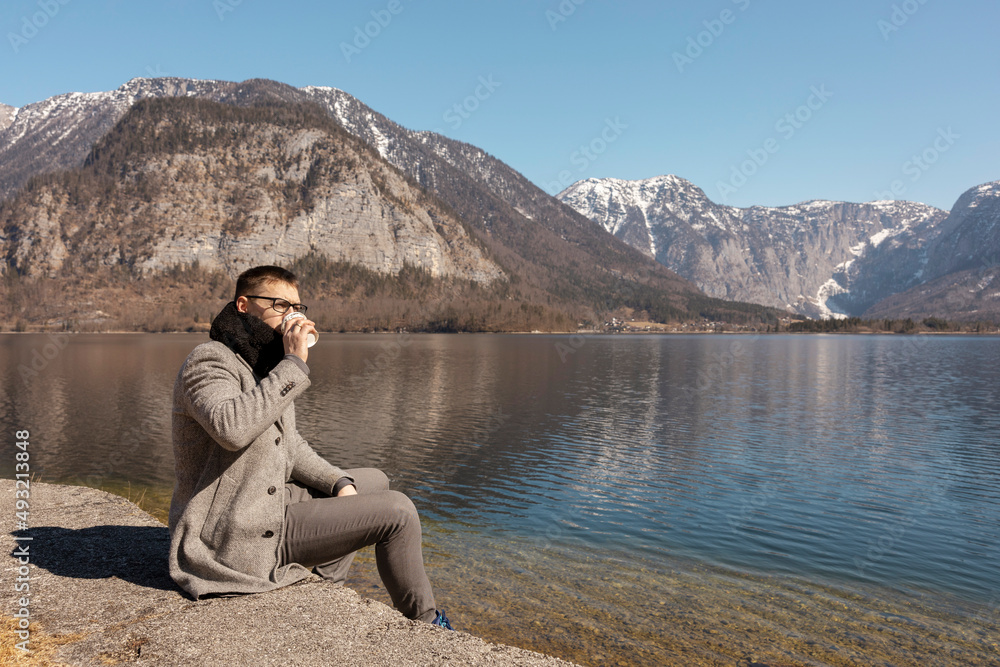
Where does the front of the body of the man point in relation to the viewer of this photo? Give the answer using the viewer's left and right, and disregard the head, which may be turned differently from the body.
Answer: facing to the right of the viewer
